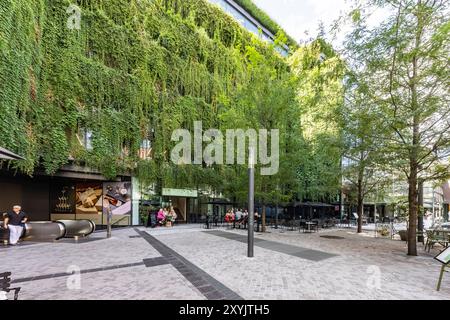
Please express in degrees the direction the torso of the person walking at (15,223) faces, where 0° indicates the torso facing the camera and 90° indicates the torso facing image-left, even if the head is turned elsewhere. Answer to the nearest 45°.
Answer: approximately 0°

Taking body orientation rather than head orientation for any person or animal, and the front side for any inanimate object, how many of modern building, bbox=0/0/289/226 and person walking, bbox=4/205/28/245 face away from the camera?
0

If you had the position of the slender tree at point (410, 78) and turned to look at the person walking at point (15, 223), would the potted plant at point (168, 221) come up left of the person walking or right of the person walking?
right

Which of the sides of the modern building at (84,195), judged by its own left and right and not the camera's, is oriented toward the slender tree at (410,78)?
front

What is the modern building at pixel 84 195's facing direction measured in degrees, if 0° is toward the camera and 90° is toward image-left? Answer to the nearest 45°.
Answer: approximately 315°

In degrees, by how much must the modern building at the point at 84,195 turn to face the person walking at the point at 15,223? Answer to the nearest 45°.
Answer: approximately 45° to its right

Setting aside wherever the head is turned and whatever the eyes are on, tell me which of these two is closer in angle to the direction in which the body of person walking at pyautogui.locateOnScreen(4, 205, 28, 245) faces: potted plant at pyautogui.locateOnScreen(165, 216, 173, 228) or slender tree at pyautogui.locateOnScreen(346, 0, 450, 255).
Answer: the slender tree
